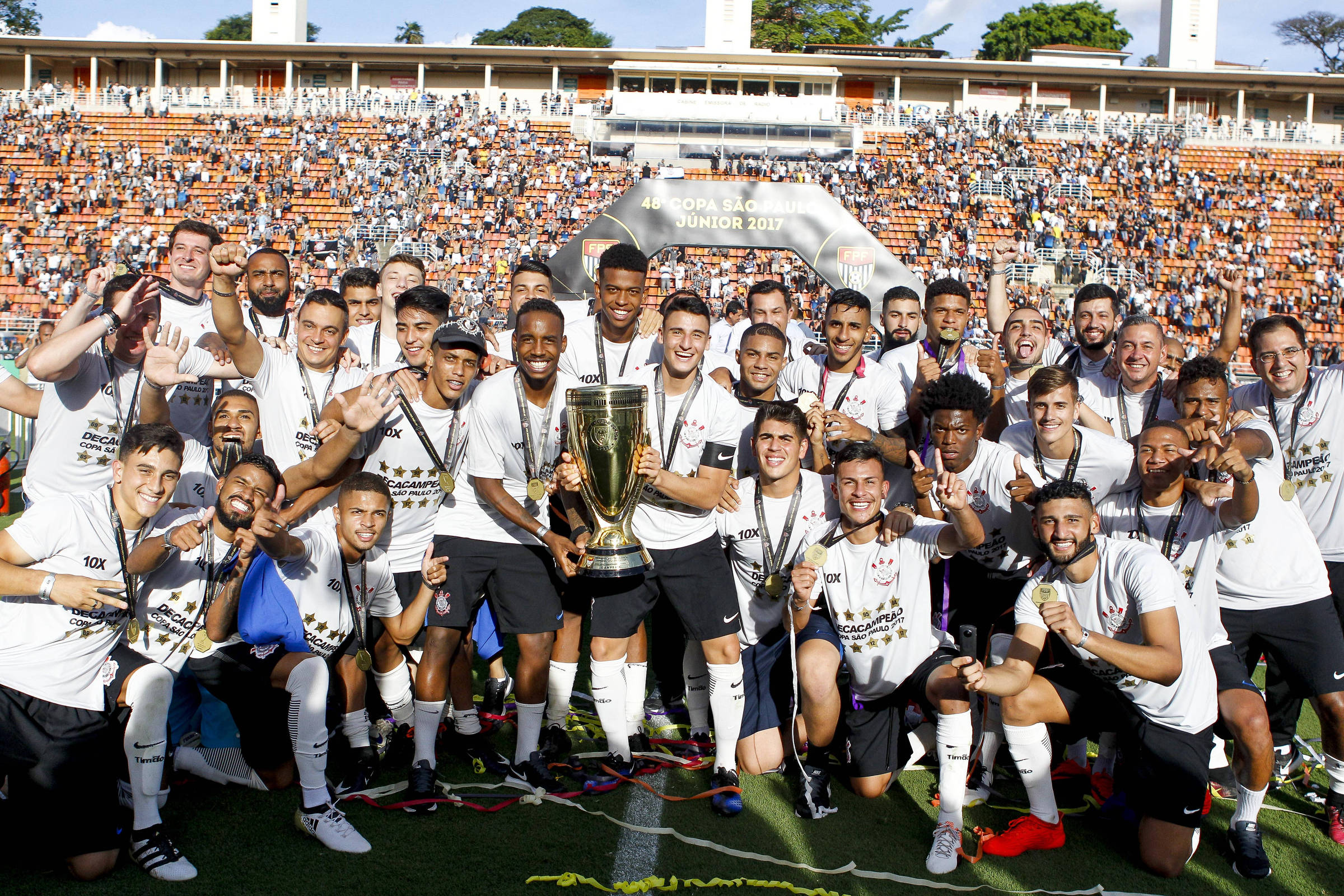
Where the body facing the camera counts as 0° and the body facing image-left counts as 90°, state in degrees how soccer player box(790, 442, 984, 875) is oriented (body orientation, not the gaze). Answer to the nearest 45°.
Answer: approximately 0°

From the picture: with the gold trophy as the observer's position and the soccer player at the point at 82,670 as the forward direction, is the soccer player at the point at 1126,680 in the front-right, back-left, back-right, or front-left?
back-left

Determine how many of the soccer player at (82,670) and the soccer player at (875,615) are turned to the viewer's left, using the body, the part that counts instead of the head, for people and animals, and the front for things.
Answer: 0

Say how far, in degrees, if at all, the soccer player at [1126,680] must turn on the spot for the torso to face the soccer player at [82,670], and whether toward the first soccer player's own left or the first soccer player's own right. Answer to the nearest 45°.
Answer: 0° — they already face them

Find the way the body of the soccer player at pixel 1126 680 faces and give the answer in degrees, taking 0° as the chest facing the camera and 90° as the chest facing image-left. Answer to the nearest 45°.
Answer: approximately 45°

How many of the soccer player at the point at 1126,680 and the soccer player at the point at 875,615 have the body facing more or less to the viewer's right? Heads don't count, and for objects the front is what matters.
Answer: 0

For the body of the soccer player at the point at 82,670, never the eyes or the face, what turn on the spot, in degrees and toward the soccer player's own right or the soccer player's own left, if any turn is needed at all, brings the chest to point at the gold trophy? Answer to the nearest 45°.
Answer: approximately 45° to the soccer player's own left

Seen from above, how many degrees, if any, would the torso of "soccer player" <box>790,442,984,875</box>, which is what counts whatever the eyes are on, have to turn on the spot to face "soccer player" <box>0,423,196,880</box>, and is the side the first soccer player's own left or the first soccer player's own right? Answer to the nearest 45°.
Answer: approximately 45° to the first soccer player's own right
